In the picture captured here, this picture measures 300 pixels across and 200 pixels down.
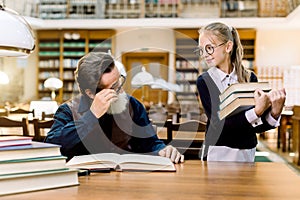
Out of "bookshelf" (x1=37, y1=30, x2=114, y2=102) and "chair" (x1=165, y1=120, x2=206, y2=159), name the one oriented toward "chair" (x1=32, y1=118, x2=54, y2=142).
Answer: the bookshelf

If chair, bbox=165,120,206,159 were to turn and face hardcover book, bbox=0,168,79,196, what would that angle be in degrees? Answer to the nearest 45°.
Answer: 0° — it already faces it

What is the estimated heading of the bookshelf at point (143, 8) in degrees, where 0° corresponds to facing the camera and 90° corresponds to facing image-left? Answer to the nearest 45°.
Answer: approximately 0°

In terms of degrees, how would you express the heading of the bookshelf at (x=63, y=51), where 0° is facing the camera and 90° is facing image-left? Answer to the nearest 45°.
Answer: approximately 0°

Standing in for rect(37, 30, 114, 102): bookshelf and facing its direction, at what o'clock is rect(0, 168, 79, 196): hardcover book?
The hardcover book is roughly at 12 o'clock from the bookshelf.

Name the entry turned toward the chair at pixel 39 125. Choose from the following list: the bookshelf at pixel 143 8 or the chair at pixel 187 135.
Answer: the bookshelf

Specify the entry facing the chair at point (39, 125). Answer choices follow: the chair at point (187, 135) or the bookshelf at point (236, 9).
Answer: the bookshelf
